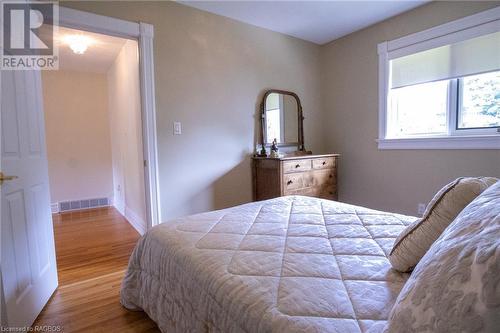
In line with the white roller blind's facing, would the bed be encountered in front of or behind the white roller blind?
in front

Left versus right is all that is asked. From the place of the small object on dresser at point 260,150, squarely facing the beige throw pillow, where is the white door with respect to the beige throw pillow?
right

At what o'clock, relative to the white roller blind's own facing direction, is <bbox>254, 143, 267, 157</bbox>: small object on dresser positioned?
The small object on dresser is roughly at 1 o'clock from the white roller blind.

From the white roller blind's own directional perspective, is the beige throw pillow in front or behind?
in front

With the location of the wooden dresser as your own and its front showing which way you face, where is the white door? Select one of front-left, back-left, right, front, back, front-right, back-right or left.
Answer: right

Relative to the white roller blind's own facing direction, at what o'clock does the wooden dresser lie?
The wooden dresser is roughly at 1 o'clock from the white roller blind.

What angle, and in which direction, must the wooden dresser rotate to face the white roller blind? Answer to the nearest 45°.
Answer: approximately 45° to its left

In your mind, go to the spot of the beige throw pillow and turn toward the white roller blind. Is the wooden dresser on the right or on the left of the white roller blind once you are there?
left

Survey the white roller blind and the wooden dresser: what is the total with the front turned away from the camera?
0

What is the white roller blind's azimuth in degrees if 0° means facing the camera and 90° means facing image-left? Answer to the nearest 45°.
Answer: approximately 45°

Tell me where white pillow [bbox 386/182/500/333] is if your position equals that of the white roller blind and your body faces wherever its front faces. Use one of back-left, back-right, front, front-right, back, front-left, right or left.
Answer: front-left
